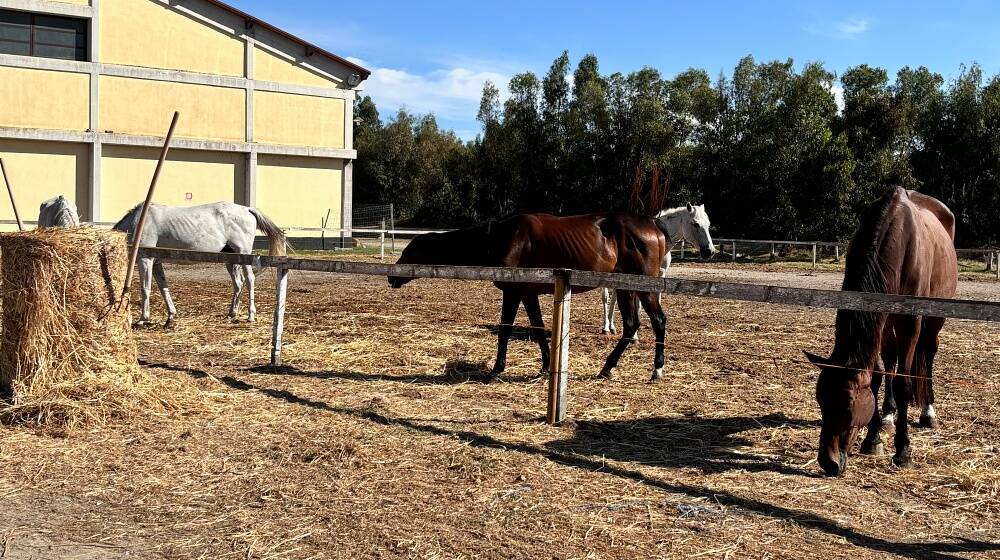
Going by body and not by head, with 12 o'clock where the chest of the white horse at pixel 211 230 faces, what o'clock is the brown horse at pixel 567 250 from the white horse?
The brown horse is roughly at 8 o'clock from the white horse.

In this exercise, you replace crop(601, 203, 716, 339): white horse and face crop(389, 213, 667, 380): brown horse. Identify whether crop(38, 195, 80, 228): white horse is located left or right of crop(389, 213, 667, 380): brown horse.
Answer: right

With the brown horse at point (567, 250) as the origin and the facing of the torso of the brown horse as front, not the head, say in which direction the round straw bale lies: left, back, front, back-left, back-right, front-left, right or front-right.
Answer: front-left

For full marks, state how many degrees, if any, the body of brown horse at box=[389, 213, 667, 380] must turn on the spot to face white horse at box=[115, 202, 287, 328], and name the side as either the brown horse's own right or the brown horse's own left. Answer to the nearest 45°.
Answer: approximately 45° to the brown horse's own right

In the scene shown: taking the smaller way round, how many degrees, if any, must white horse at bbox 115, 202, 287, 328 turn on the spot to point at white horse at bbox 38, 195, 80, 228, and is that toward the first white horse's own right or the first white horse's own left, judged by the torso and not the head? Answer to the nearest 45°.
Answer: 0° — it already faces it

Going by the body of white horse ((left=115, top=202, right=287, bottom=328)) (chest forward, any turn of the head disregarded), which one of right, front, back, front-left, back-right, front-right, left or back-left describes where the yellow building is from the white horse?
right

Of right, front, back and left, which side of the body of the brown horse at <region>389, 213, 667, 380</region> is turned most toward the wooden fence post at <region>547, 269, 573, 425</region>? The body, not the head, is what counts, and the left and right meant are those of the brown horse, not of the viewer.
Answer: left

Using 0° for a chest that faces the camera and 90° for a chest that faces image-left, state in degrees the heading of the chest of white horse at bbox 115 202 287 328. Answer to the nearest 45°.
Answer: approximately 90°

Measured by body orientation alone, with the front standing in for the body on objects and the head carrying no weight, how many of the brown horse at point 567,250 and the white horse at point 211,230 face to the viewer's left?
2

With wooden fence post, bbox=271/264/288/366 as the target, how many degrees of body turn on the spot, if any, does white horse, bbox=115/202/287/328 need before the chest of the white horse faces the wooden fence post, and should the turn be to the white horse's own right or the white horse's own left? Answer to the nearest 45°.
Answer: approximately 90° to the white horse's own left

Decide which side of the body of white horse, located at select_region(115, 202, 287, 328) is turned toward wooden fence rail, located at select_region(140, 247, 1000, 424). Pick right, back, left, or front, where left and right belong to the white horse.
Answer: left

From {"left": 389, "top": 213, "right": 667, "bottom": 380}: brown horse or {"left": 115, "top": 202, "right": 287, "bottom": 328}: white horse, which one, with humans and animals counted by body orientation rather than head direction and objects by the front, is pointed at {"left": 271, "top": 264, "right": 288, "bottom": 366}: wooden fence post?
the brown horse

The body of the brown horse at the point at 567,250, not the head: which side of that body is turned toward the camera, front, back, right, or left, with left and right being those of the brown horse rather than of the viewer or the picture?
left
